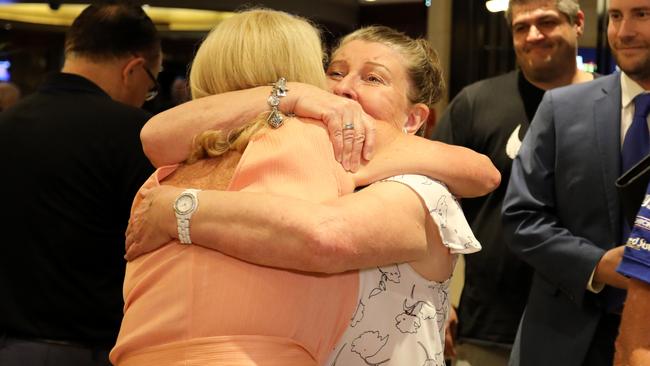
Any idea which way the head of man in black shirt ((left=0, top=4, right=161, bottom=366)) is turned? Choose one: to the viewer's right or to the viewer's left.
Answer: to the viewer's right

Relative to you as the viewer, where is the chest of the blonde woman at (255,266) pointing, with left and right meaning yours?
facing away from the viewer and to the right of the viewer

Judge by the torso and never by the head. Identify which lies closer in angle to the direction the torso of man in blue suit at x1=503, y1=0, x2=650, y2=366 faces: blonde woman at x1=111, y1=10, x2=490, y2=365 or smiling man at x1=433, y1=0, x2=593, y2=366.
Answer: the blonde woman

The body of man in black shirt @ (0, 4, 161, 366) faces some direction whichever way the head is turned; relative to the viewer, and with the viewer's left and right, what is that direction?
facing away from the viewer and to the right of the viewer

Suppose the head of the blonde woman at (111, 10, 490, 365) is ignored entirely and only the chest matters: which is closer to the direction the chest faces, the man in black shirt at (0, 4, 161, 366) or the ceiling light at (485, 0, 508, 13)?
the ceiling light

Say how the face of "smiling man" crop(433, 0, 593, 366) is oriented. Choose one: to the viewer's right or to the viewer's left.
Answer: to the viewer's left

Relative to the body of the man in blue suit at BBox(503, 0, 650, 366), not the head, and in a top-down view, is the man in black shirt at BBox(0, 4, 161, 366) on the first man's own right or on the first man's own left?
on the first man's own right
